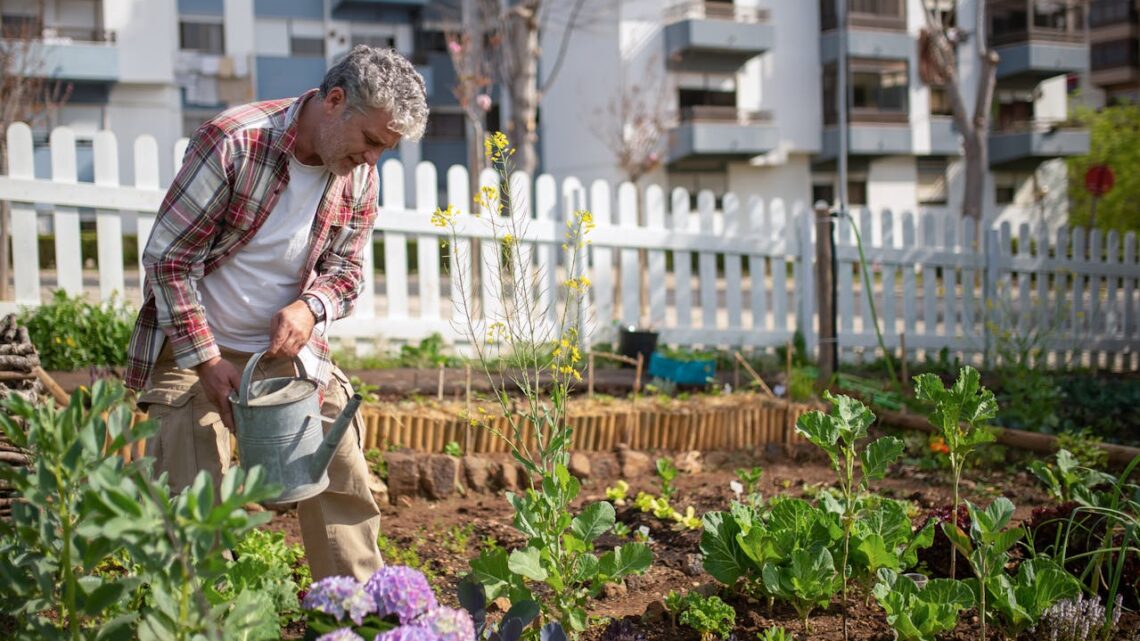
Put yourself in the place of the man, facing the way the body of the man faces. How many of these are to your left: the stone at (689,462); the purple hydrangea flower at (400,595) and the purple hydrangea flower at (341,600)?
1

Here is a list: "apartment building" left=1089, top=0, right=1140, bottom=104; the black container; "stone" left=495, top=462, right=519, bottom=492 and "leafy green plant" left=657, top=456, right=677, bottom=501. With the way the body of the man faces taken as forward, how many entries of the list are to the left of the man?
4

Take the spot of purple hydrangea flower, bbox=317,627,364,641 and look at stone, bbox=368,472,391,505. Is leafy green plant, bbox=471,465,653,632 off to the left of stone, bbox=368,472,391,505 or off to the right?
right

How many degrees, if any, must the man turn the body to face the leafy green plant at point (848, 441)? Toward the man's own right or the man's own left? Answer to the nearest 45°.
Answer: approximately 45° to the man's own left

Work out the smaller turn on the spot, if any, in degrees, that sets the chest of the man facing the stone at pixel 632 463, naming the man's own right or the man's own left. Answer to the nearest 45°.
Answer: approximately 90° to the man's own left

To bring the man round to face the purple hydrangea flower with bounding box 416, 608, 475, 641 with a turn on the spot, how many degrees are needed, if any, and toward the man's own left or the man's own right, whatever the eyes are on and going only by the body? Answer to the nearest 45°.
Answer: approximately 45° to the man's own right

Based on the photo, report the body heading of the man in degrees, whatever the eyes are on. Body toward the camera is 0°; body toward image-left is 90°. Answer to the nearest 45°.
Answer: approximately 315°

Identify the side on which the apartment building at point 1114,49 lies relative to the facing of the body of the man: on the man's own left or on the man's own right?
on the man's own left

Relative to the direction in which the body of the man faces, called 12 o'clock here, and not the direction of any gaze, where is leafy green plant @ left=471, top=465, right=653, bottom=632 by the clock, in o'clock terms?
The leafy green plant is roughly at 12 o'clock from the man.

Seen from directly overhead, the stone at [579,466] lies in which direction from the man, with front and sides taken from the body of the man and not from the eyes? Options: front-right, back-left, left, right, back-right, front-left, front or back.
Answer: left

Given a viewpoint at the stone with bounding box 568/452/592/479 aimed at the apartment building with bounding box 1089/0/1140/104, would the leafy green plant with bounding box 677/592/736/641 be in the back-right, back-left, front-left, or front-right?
back-right

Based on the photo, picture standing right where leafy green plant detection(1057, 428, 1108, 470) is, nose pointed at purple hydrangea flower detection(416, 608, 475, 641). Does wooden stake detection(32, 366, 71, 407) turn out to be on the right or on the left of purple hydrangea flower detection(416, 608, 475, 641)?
right

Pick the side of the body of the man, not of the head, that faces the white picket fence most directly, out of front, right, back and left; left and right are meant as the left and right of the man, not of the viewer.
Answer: left

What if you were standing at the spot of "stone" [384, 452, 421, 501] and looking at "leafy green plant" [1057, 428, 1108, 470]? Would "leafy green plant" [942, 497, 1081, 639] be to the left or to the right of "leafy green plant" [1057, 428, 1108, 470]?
right

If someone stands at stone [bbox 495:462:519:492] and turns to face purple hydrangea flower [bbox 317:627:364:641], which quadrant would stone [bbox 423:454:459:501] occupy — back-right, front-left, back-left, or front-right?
front-right

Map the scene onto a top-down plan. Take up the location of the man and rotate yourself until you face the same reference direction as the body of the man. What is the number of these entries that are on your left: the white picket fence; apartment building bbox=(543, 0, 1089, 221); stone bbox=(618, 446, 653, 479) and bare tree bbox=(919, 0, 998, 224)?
4

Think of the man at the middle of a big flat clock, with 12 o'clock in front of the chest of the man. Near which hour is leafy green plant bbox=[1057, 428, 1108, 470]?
The leafy green plant is roughly at 10 o'clock from the man.

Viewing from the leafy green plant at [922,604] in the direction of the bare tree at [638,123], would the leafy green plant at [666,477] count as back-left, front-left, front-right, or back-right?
front-left

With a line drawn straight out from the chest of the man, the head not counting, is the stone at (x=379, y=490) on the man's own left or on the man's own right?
on the man's own left

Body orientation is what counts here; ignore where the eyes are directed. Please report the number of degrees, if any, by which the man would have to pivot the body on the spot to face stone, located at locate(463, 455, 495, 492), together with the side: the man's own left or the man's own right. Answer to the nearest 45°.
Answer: approximately 90° to the man's own left

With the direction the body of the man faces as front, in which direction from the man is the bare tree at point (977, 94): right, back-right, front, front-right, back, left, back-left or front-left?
left

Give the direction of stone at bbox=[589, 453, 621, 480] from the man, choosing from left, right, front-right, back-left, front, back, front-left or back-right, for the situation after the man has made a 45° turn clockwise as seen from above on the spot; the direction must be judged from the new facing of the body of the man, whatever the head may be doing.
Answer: back-left
